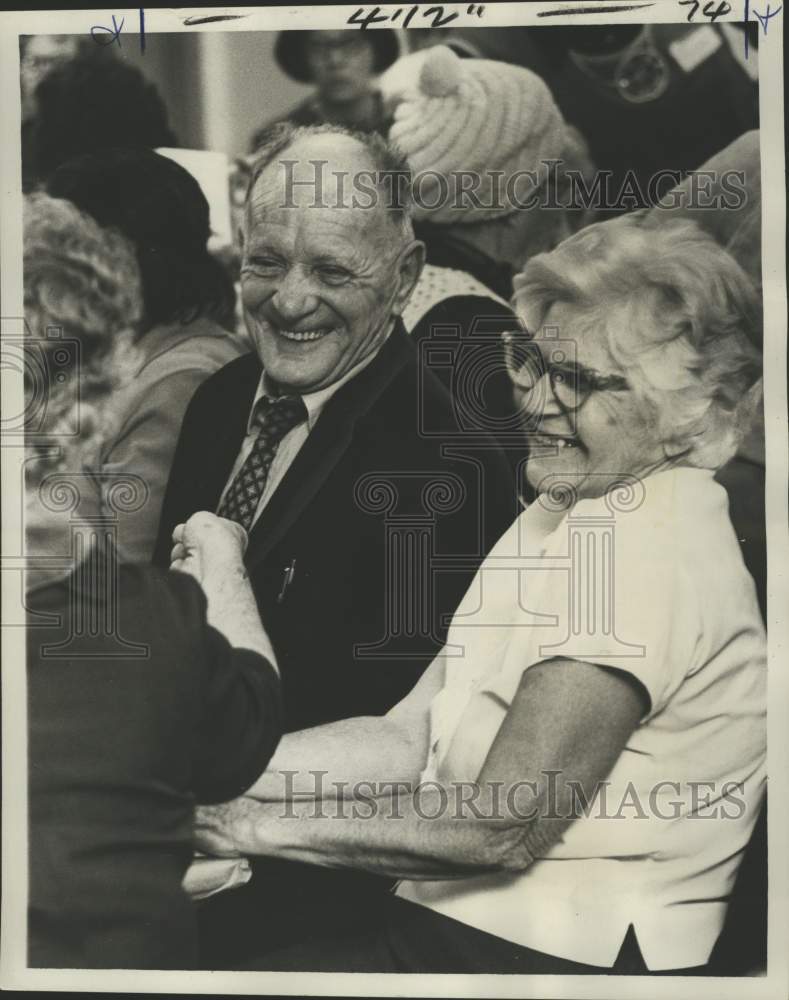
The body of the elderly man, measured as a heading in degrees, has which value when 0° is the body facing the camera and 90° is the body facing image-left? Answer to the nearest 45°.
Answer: approximately 45°

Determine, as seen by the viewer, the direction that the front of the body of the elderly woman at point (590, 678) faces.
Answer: to the viewer's left

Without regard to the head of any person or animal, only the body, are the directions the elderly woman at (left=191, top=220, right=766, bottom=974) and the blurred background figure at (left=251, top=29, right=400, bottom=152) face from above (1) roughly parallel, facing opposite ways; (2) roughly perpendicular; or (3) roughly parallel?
roughly perpendicular

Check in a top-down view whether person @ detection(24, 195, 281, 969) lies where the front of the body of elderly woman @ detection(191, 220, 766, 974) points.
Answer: yes

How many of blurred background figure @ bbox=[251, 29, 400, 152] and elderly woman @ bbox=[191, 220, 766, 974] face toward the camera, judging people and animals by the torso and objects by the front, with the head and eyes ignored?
1
